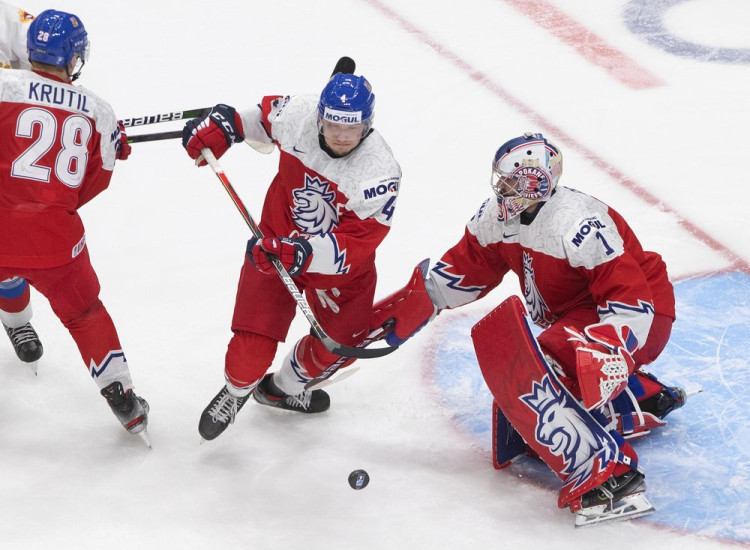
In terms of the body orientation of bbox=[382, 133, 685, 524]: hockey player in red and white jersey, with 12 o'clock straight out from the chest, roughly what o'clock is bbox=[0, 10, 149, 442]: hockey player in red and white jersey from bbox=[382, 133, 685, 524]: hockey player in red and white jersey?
bbox=[0, 10, 149, 442]: hockey player in red and white jersey is roughly at 1 o'clock from bbox=[382, 133, 685, 524]: hockey player in red and white jersey.

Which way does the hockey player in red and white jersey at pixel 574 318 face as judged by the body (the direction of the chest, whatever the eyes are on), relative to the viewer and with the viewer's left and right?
facing the viewer and to the left of the viewer

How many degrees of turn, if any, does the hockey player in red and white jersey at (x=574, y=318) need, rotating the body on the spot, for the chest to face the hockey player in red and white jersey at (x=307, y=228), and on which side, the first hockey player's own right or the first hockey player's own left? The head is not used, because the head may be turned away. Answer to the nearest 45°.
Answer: approximately 45° to the first hockey player's own right

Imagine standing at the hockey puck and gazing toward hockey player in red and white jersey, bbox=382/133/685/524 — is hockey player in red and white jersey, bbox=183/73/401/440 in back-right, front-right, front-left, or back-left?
back-left
